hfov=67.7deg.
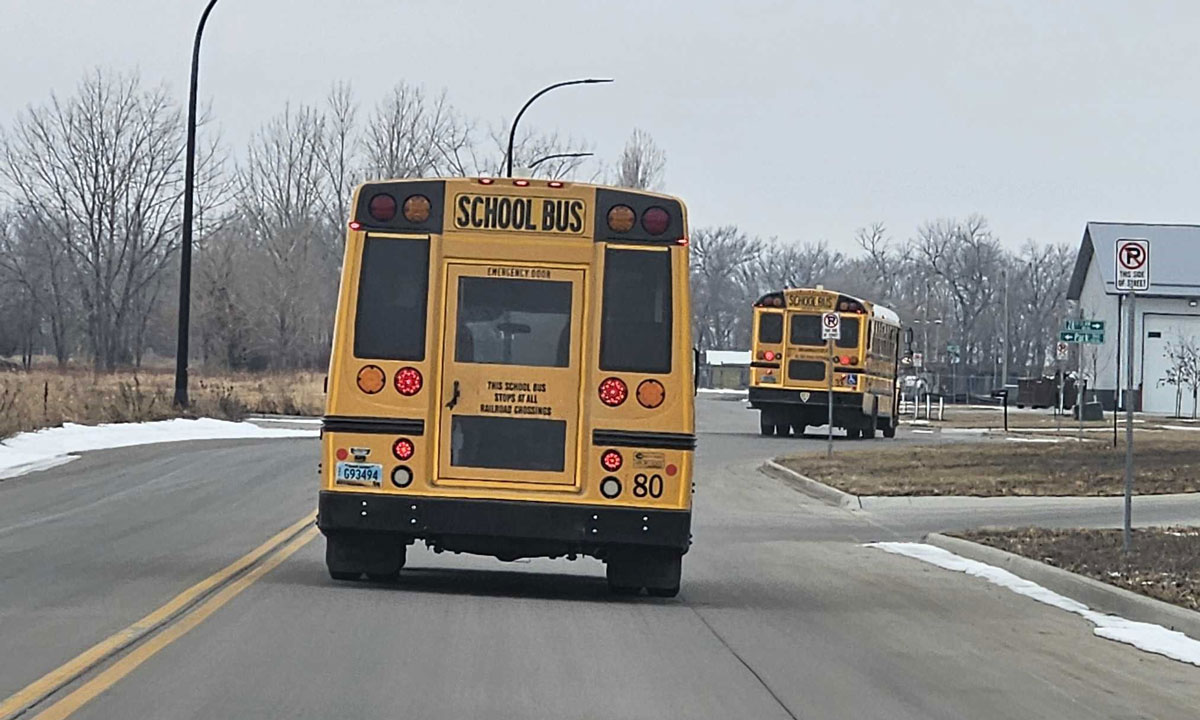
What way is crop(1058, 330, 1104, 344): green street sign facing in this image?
toward the camera

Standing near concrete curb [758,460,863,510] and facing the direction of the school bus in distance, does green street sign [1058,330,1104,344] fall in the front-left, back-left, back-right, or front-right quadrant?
front-right

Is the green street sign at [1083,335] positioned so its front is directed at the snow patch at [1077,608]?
yes

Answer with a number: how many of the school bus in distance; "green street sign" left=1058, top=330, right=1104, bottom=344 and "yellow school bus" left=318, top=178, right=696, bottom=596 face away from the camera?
2

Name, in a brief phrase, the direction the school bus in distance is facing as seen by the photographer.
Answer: facing away from the viewer

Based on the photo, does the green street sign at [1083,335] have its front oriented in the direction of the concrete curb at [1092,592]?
yes

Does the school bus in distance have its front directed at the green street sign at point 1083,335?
no

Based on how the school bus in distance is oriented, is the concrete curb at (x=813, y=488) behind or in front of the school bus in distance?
behind

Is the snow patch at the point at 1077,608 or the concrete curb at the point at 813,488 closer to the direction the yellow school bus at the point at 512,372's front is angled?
the concrete curb

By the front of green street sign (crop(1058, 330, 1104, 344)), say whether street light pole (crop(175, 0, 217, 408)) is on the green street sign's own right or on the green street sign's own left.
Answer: on the green street sign's own right

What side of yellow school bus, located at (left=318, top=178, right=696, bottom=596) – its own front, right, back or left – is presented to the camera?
back

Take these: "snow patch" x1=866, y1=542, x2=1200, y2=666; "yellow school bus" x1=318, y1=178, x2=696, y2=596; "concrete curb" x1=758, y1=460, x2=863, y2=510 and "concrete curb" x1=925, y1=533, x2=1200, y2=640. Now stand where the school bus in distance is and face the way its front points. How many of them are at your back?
4

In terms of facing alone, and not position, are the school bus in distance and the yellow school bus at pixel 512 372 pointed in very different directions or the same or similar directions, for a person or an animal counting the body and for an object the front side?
same or similar directions
